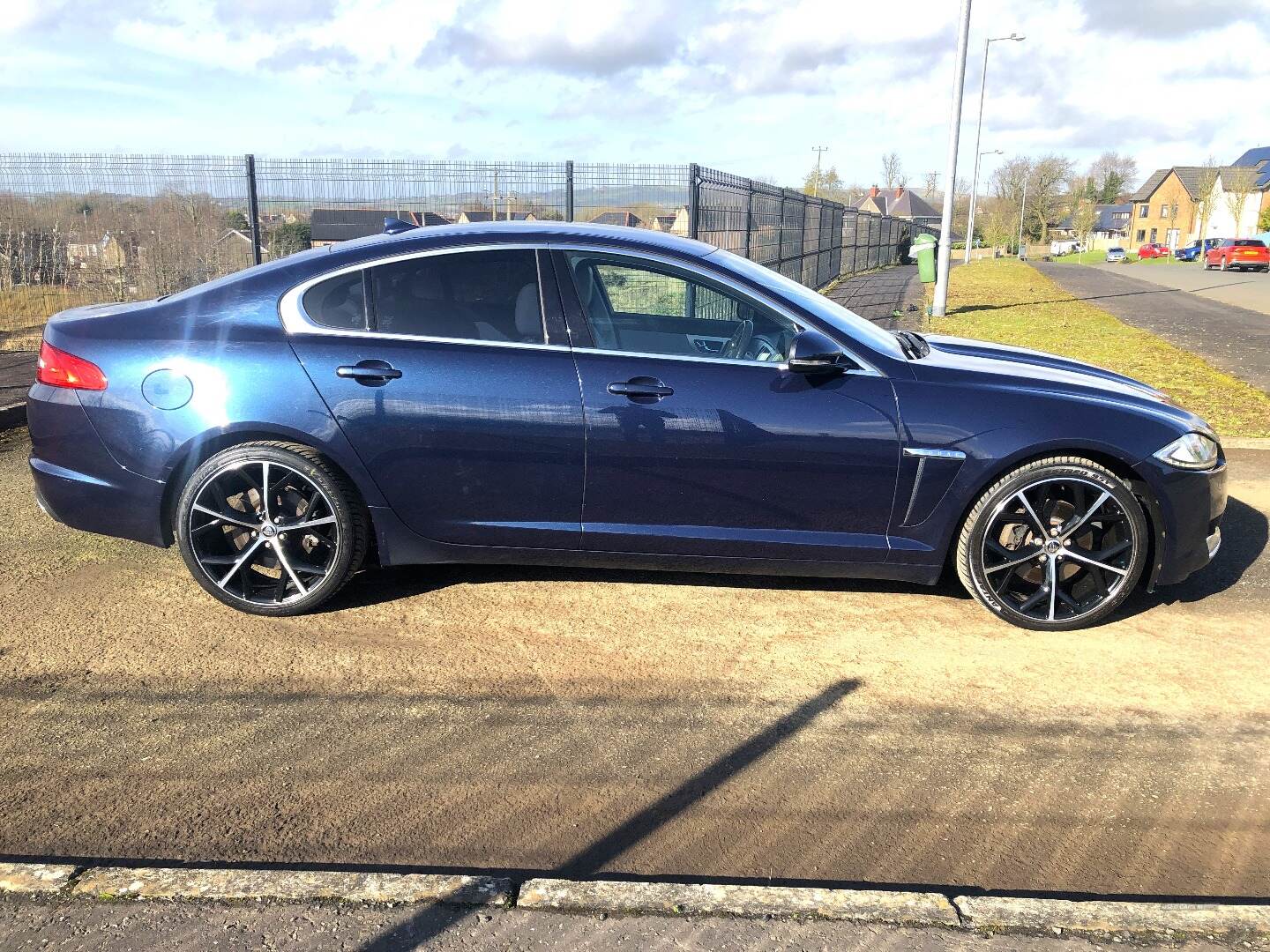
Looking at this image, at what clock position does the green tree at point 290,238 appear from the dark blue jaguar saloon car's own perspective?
The green tree is roughly at 8 o'clock from the dark blue jaguar saloon car.

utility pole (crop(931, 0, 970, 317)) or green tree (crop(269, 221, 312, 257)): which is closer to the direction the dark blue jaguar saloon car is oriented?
the utility pole

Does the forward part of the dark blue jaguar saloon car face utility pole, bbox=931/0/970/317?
no

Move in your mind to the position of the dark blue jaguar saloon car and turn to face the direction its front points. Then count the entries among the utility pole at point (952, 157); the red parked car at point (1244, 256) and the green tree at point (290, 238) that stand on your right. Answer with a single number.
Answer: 0

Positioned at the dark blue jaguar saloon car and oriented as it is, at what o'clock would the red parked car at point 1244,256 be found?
The red parked car is roughly at 10 o'clock from the dark blue jaguar saloon car.

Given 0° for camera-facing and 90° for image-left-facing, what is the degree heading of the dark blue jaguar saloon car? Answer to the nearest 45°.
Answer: approximately 270°
